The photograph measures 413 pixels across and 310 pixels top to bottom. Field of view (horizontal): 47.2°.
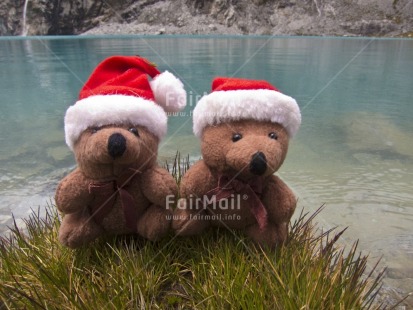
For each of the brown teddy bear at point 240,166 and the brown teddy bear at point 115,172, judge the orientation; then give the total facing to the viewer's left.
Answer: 0

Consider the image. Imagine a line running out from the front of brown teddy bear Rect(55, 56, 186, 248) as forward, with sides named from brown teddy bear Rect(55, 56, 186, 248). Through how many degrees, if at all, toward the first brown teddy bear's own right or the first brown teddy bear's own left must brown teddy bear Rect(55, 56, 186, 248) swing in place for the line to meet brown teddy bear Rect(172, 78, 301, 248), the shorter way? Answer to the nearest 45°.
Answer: approximately 90° to the first brown teddy bear's own left

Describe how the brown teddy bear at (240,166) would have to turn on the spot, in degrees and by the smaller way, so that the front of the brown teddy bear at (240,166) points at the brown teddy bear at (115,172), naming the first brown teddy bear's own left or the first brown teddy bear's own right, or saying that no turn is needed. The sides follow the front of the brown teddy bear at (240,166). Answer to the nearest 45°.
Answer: approximately 135° to the first brown teddy bear's own right

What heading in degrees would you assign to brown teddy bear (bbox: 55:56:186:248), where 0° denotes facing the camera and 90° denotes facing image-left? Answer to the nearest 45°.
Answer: approximately 0°

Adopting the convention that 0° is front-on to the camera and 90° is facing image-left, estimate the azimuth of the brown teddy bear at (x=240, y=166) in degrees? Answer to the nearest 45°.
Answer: approximately 315°
